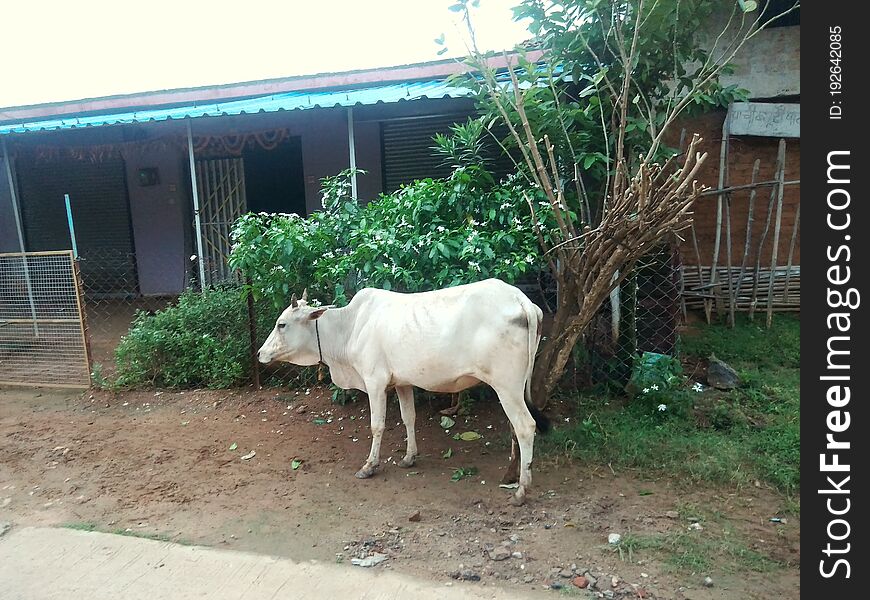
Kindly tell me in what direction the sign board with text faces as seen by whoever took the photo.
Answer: facing the viewer

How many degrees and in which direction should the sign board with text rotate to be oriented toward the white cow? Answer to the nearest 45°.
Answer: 0° — it already faces it

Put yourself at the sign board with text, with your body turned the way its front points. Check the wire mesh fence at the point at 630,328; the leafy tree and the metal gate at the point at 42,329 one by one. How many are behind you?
0

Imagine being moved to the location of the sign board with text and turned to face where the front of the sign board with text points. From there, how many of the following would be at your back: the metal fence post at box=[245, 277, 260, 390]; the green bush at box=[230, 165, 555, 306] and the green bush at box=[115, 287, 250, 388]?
0

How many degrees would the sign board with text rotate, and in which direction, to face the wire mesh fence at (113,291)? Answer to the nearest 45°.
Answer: approximately 90° to its right

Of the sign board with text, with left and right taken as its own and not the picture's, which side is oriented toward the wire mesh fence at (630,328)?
front

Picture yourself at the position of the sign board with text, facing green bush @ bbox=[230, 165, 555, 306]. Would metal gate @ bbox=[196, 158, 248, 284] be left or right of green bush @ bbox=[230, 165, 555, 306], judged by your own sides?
right

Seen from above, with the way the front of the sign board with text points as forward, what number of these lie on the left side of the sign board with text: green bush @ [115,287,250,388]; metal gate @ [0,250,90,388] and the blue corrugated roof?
0

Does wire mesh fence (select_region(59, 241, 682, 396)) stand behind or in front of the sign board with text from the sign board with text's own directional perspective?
in front

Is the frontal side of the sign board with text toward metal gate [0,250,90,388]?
no
